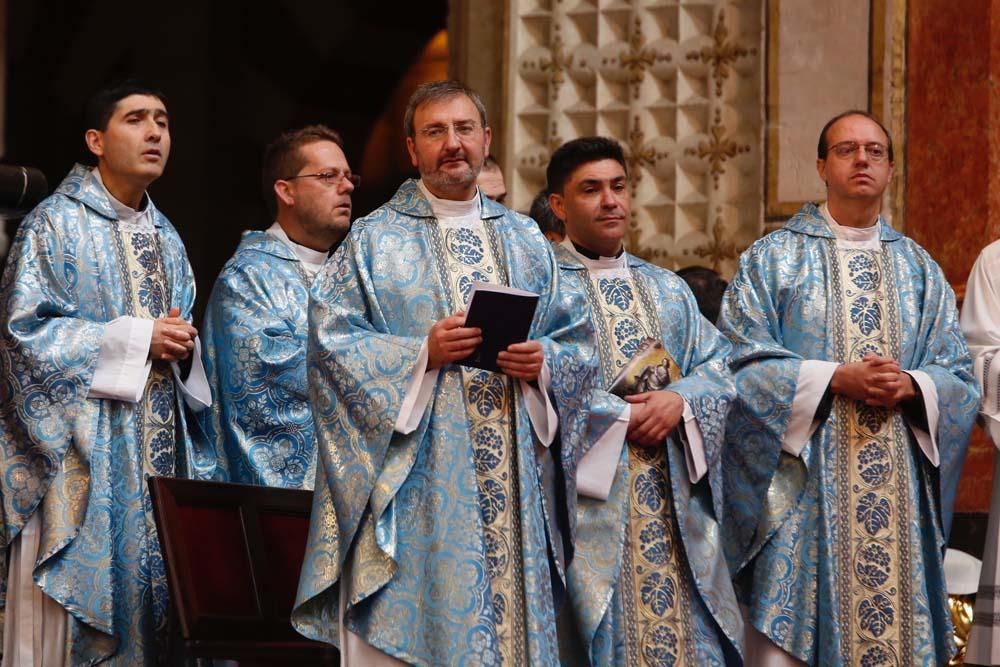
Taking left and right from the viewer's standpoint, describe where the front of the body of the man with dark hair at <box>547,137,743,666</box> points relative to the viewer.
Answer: facing the viewer

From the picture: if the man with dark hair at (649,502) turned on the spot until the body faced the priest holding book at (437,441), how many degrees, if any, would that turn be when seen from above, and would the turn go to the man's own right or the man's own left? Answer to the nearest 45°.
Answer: approximately 45° to the man's own right

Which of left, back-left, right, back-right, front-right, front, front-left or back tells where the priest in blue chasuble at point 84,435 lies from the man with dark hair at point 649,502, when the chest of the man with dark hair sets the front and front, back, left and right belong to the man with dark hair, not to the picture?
right

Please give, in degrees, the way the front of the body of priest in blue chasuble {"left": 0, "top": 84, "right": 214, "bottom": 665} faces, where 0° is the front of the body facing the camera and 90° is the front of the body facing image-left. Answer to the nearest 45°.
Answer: approximately 315°

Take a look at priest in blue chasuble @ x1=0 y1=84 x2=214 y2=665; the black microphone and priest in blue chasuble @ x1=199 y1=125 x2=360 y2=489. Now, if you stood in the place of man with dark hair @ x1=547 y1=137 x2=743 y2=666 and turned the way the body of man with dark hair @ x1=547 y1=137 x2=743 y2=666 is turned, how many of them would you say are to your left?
0

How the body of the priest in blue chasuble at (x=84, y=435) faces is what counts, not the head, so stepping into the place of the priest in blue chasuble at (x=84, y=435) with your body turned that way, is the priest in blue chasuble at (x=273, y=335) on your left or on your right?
on your left

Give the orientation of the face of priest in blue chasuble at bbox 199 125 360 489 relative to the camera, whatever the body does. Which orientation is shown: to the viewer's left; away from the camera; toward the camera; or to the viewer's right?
to the viewer's right

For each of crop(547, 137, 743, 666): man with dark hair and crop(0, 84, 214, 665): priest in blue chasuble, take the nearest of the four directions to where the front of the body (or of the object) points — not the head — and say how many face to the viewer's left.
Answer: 0

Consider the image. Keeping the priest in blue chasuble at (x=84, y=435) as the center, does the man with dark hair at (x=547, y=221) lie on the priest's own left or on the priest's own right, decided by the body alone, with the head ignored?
on the priest's own left

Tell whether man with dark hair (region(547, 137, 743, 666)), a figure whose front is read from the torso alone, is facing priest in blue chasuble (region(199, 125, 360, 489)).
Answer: no

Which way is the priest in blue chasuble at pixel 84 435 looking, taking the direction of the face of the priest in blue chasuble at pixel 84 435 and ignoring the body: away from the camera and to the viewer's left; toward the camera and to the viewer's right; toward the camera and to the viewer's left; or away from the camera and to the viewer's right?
toward the camera and to the viewer's right

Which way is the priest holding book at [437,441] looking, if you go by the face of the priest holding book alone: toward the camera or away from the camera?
toward the camera

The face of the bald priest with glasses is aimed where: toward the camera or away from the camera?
toward the camera
